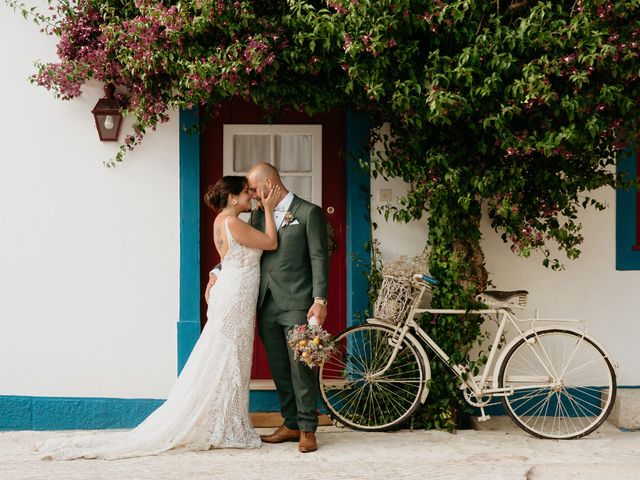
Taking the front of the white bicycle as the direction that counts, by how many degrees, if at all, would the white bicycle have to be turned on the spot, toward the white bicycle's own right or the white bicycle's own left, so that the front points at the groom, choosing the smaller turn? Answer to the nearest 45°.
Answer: approximately 45° to the white bicycle's own left

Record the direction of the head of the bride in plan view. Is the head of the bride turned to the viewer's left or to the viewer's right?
to the viewer's right

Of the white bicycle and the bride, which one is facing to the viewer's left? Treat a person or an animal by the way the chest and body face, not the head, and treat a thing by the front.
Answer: the white bicycle

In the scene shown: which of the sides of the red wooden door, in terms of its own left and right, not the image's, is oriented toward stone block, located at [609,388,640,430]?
left

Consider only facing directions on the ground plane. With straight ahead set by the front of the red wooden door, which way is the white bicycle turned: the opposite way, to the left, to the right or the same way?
to the right

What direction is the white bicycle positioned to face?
to the viewer's left

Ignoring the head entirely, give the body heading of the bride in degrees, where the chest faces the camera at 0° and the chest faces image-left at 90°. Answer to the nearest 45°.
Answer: approximately 270°

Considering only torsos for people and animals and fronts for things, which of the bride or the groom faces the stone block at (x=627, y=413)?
the bride

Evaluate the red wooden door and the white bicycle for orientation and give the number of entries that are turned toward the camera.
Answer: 1

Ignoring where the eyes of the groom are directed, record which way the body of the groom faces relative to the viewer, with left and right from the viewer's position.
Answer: facing the viewer and to the left of the viewer

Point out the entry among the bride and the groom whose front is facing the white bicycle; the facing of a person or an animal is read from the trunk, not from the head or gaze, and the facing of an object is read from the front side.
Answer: the bride

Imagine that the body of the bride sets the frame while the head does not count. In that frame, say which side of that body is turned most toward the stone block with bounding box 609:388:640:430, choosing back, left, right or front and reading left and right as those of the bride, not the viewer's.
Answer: front

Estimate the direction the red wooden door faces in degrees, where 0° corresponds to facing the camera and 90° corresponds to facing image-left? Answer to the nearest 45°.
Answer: approximately 0°
